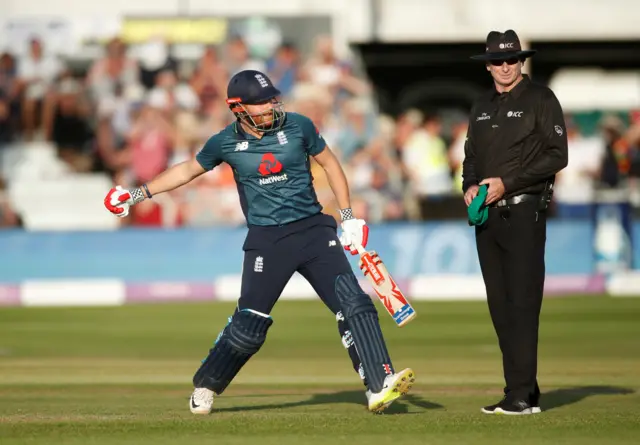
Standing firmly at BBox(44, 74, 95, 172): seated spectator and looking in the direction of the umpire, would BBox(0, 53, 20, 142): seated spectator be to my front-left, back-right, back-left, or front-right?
back-right

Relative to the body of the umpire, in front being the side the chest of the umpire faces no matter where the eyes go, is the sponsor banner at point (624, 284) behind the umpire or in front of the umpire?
behind

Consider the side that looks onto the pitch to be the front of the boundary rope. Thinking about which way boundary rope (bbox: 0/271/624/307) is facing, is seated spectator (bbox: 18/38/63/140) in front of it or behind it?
behind

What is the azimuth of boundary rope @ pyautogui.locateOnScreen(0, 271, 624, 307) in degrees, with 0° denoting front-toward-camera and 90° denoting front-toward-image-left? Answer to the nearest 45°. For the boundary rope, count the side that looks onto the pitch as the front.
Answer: approximately 0°
